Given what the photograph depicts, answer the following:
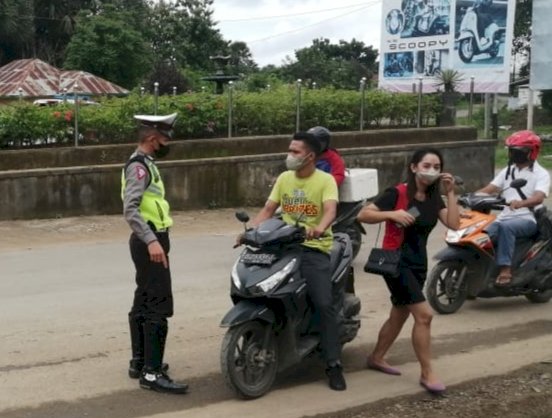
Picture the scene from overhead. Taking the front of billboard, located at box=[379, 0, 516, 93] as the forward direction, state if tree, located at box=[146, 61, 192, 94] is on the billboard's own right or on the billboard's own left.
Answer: on the billboard's own right

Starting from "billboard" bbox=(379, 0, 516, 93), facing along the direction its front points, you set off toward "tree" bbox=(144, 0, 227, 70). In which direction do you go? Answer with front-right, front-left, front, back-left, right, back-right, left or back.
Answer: back-right

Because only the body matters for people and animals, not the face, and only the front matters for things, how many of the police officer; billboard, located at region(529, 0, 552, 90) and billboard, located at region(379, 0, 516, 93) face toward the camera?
2

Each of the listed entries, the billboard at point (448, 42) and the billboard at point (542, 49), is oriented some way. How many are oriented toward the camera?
2

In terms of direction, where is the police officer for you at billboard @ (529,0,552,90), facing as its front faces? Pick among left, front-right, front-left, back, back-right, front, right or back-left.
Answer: front

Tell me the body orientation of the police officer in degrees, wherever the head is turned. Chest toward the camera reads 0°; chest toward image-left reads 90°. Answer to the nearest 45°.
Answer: approximately 270°

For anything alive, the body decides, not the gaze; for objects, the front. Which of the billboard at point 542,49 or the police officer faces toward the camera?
the billboard

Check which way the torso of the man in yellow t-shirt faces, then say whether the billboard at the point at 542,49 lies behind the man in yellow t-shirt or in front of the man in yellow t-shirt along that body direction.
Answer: behind

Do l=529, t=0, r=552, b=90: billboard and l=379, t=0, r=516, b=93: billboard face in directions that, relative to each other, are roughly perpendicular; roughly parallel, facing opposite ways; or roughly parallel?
roughly parallel

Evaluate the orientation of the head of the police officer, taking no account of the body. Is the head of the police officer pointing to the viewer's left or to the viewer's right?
to the viewer's right

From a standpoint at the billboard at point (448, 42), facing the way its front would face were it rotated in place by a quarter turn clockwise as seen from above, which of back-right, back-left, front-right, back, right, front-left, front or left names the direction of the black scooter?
left

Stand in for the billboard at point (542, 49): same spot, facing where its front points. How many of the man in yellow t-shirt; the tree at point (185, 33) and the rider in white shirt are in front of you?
2

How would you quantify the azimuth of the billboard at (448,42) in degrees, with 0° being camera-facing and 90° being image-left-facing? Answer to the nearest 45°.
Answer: approximately 0°

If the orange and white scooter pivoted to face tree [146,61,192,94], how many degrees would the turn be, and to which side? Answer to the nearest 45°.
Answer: approximately 90° to its right

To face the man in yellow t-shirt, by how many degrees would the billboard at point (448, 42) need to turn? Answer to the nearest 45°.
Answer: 0° — it already faces them

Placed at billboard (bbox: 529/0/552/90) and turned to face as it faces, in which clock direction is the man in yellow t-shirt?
The man in yellow t-shirt is roughly at 12 o'clock from the billboard.

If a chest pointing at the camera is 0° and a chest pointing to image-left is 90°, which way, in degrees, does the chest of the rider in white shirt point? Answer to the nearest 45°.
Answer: approximately 45°
